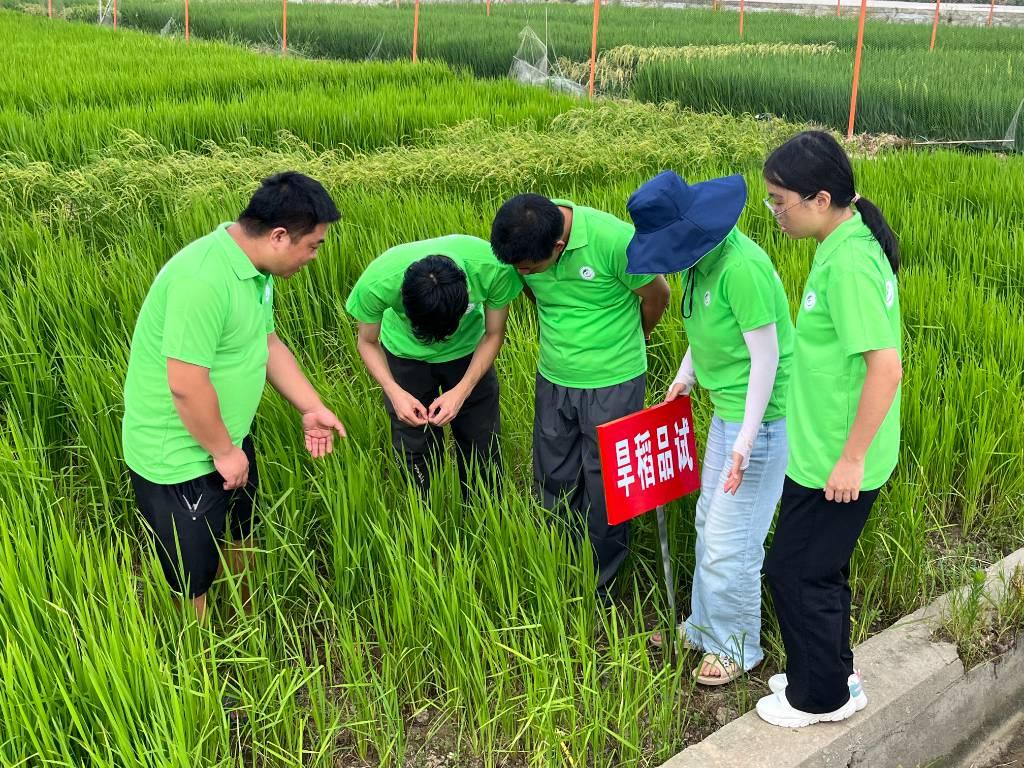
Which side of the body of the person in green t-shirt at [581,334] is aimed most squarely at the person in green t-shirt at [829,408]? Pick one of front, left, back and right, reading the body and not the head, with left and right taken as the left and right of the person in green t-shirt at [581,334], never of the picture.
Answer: left

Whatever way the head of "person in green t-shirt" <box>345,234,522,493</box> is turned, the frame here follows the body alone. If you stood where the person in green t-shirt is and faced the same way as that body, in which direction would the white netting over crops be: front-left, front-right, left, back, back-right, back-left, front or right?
back

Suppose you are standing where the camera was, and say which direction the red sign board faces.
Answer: facing the viewer and to the right of the viewer

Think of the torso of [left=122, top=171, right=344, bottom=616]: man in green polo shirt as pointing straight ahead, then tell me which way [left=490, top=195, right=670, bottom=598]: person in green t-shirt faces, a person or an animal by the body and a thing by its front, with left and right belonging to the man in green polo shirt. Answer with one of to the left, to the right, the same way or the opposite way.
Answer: to the right

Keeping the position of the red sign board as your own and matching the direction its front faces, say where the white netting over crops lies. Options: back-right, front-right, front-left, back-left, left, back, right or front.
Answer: back-left

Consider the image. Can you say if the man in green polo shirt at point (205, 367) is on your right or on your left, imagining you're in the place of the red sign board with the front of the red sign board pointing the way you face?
on your right

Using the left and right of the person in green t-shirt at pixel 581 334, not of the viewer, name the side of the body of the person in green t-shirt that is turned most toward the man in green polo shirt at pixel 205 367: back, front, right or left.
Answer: front

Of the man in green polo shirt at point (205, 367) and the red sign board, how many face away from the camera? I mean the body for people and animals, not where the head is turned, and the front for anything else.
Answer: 0

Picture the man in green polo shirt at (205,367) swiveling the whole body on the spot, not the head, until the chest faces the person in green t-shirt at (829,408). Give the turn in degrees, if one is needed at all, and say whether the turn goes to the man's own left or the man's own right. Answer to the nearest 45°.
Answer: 0° — they already face them

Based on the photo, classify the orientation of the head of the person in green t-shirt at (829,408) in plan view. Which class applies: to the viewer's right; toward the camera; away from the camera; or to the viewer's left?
to the viewer's left
